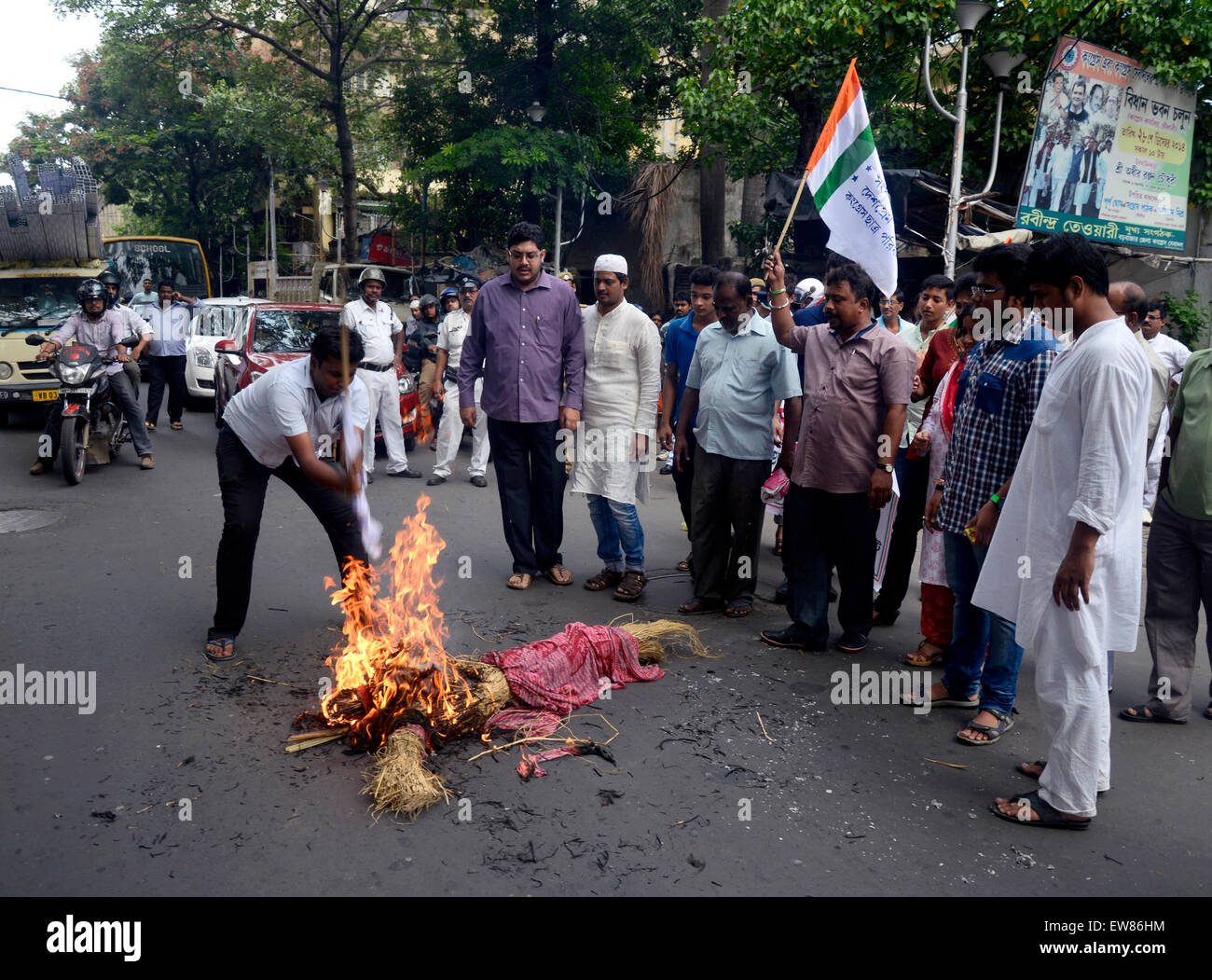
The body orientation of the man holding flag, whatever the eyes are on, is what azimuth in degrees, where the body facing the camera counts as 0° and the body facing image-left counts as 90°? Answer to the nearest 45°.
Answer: approximately 45°

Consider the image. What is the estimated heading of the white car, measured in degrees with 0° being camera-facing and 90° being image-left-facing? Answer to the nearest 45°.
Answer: approximately 0°

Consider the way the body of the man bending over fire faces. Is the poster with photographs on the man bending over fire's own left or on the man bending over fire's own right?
on the man bending over fire's own left

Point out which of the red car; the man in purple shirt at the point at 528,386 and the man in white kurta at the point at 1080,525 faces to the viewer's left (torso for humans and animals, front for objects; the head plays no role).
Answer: the man in white kurta

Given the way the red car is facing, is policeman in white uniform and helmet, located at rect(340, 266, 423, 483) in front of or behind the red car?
in front

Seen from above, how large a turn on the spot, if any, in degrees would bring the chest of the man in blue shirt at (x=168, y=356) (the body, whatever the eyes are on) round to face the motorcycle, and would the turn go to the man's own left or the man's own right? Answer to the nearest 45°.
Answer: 0° — they already face it

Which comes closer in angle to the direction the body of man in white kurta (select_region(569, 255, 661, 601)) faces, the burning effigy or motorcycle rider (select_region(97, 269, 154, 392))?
the burning effigy

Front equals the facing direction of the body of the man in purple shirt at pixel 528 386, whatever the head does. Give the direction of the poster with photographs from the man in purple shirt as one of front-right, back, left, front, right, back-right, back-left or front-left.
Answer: back-left

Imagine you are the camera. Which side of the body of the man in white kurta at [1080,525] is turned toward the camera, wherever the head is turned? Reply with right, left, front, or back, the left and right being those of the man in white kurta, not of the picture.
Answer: left
